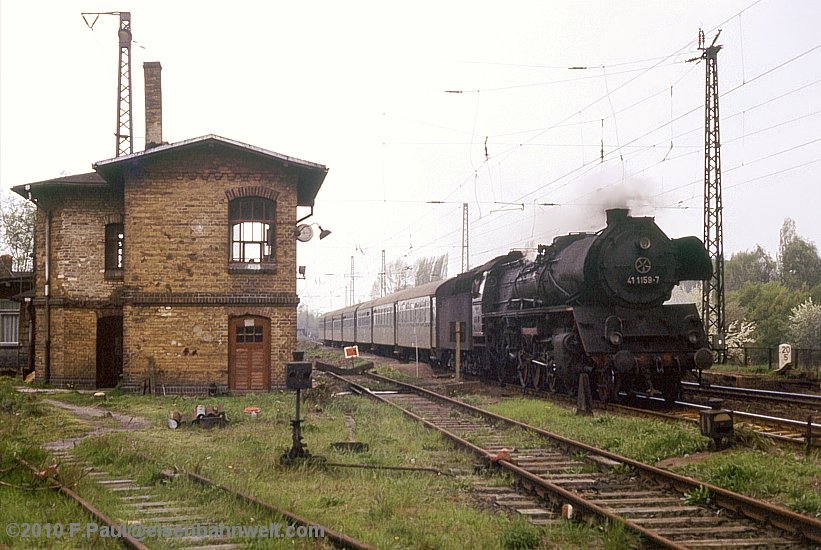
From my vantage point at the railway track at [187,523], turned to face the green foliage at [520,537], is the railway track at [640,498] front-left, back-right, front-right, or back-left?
front-left

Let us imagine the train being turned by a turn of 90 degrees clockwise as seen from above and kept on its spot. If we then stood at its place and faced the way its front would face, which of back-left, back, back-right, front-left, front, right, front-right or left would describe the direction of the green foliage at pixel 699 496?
front-left

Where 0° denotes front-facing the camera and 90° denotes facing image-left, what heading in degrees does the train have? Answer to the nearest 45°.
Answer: approximately 315°

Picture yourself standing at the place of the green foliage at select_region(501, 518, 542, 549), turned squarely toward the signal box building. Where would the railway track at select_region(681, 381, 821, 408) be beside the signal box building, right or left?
right

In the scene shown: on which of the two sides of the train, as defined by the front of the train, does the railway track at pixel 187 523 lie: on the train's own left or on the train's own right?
on the train's own right

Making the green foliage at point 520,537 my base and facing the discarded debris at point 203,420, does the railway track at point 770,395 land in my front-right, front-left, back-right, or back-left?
front-right

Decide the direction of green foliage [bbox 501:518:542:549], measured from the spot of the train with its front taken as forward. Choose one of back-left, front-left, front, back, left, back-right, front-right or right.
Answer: front-right

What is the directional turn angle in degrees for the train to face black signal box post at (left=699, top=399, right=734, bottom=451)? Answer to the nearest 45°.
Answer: approximately 45° to its right
